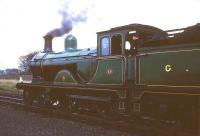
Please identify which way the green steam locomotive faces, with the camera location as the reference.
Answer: facing away from the viewer and to the left of the viewer
